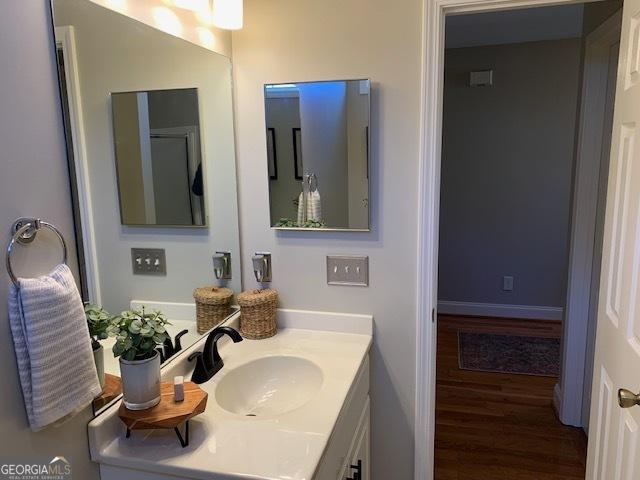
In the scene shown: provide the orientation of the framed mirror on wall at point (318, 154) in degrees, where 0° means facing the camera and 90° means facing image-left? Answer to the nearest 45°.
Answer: approximately 0°

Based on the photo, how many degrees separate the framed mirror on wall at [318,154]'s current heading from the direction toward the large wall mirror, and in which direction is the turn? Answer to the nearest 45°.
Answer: approximately 45° to its right

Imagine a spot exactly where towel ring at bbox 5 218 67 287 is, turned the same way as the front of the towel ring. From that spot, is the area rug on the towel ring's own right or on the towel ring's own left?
on the towel ring's own left

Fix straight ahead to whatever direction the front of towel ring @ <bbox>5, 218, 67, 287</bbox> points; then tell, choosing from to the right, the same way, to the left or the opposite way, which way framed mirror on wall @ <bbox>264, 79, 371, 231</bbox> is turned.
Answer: to the right

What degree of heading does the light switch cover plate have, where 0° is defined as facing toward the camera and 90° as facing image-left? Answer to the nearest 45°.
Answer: approximately 0°

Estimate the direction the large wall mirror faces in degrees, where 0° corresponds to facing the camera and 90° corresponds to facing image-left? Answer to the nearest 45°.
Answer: approximately 315°

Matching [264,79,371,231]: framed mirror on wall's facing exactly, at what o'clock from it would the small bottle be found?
The small bottle is roughly at 1 o'clock from the framed mirror on wall.

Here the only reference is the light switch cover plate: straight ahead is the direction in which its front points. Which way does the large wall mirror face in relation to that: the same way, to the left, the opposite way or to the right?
to the left
